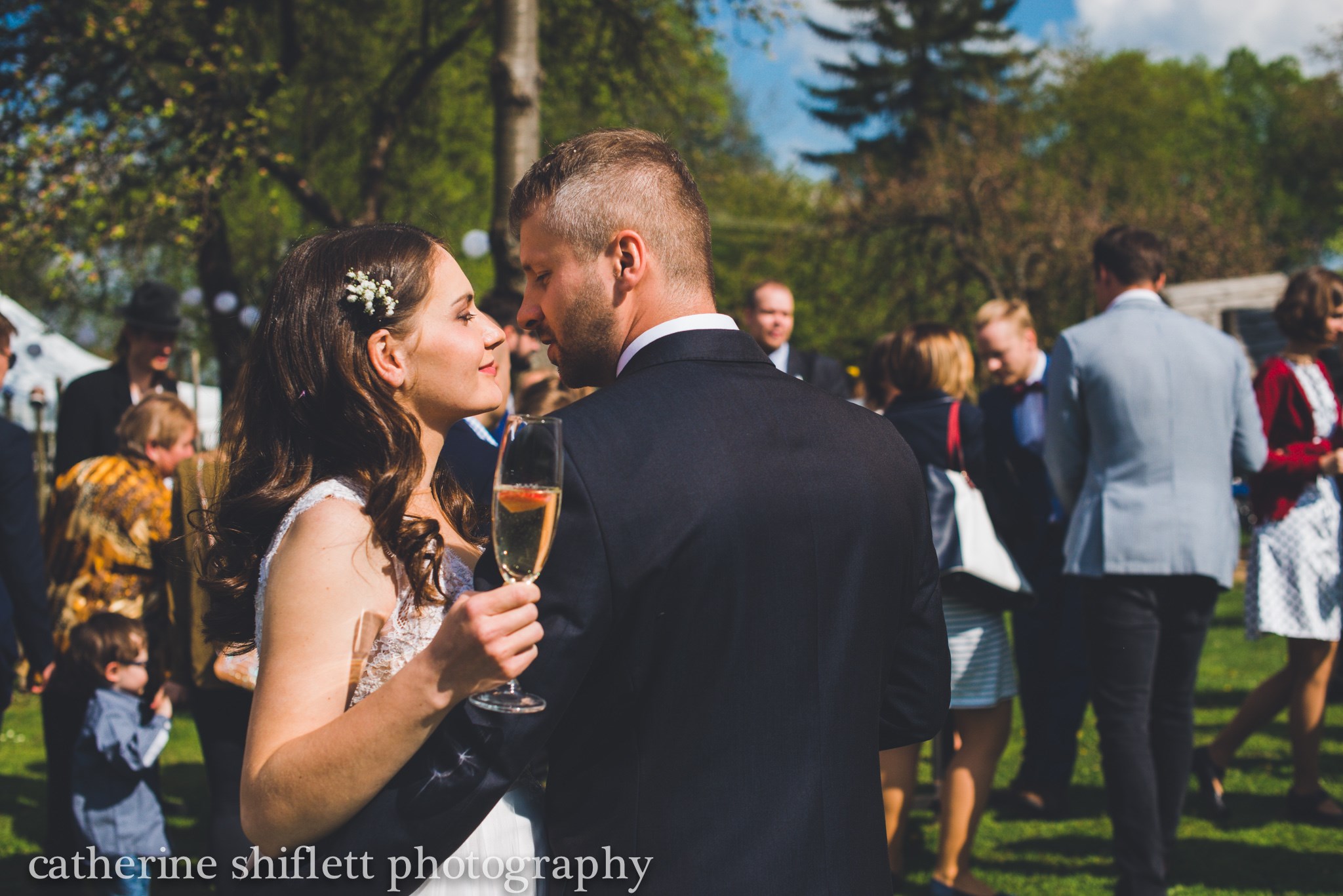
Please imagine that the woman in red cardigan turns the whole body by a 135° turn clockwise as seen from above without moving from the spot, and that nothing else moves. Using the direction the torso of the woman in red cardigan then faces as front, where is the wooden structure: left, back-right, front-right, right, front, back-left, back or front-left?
right

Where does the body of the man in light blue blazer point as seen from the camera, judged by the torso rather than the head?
away from the camera

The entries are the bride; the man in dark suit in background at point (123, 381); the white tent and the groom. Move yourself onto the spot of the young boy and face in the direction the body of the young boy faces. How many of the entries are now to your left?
2

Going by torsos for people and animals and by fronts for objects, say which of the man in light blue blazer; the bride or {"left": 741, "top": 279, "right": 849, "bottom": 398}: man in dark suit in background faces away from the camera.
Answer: the man in light blue blazer

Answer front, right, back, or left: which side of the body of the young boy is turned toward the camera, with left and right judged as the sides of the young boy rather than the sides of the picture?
right

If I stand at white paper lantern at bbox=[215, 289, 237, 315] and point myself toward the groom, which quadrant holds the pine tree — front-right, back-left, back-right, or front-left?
back-left

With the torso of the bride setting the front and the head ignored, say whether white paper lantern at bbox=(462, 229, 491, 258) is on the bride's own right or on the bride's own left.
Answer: on the bride's own left

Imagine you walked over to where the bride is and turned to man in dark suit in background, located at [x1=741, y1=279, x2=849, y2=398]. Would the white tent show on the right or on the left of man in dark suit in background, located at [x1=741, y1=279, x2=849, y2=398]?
left

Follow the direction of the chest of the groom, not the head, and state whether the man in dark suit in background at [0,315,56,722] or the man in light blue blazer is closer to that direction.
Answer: the man in dark suit in background

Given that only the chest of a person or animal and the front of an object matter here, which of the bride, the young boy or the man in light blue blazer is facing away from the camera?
the man in light blue blazer

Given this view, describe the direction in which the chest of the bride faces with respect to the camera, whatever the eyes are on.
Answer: to the viewer's right
